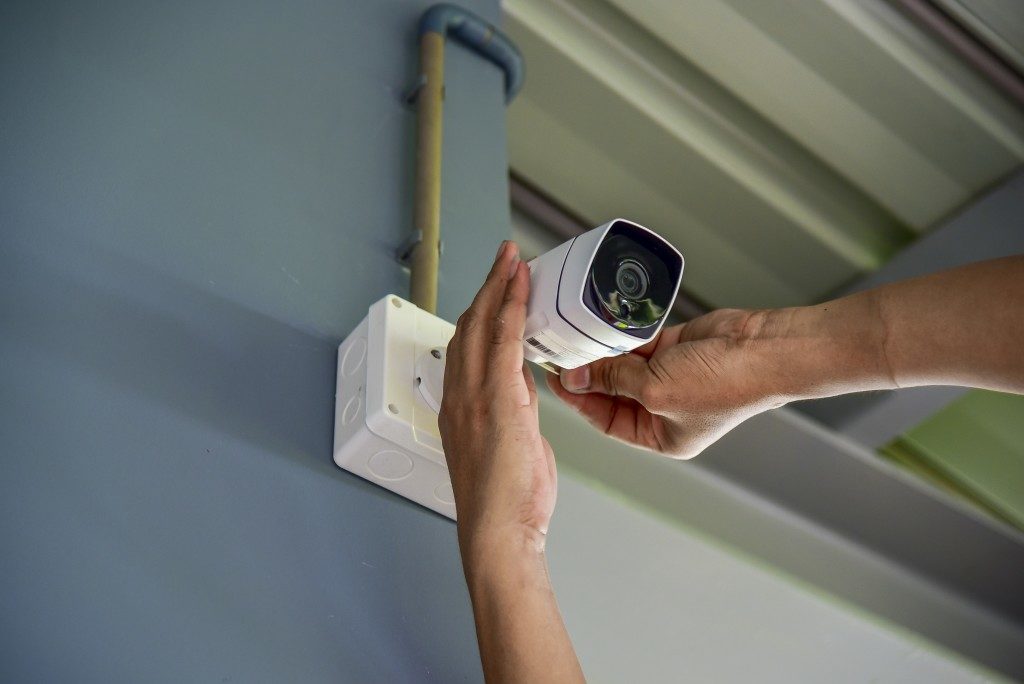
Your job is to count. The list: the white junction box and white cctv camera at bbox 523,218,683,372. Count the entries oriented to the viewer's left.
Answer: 0

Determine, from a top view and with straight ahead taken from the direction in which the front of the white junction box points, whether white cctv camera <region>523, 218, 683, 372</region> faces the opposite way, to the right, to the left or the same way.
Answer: the same way

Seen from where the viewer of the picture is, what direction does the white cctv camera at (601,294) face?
facing the viewer and to the right of the viewer
